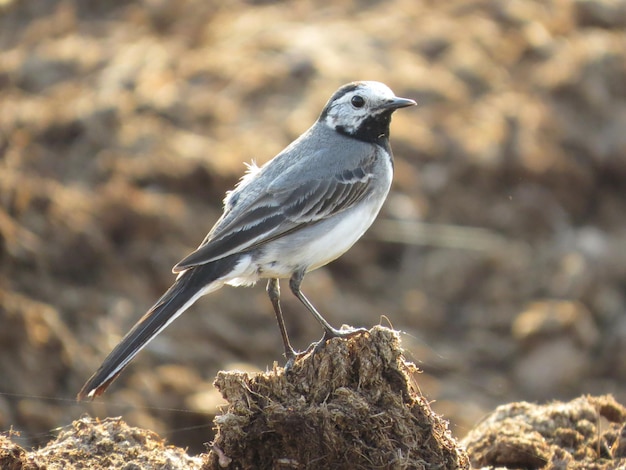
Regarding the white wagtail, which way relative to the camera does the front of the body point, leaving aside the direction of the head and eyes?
to the viewer's right

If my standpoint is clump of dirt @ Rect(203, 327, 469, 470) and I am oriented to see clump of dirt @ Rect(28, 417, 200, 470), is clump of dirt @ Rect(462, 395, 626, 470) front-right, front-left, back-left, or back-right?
back-right

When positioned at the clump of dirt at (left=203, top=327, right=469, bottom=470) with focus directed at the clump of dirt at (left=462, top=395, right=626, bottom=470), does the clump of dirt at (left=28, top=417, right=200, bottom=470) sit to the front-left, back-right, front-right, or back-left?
back-left

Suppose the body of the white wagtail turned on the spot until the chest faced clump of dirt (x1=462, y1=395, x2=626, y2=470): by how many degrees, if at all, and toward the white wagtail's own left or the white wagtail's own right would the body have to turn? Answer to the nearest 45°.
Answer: approximately 45° to the white wagtail's own left
